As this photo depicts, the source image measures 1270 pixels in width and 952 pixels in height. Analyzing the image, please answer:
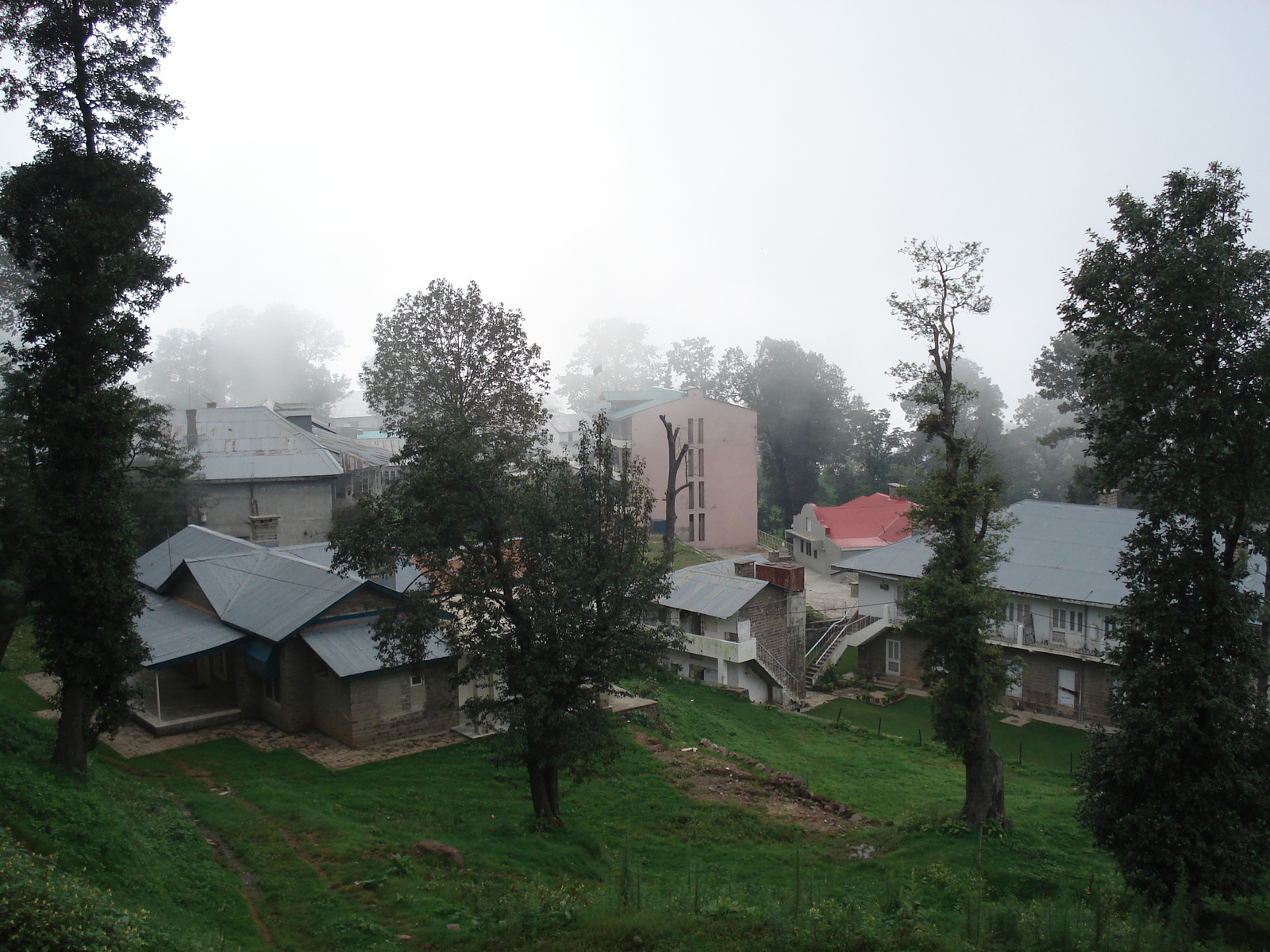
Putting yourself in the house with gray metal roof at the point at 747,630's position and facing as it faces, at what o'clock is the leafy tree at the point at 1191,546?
The leafy tree is roughly at 10 o'clock from the house with gray metal roof.

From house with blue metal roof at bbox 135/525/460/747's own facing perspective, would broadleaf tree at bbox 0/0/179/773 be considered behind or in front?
in front

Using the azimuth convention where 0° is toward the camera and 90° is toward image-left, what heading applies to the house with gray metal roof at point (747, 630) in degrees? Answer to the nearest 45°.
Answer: approximately 45°

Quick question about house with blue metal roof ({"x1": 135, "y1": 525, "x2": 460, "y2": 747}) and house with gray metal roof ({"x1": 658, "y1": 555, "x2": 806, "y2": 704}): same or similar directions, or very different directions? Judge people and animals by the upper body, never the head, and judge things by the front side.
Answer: same or similar directions

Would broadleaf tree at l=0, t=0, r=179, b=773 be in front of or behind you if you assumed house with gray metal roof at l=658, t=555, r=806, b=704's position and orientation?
in front

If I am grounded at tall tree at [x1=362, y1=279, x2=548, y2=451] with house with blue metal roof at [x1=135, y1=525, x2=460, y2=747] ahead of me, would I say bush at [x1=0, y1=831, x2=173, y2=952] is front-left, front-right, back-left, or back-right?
front-left

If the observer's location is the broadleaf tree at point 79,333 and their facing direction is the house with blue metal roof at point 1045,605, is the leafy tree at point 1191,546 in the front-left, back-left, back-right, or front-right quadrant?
front-right

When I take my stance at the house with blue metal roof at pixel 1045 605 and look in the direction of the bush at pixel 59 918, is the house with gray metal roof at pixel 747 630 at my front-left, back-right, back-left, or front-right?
front-right

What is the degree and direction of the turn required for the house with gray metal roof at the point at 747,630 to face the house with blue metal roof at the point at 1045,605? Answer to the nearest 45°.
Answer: approximately 135° to its left
